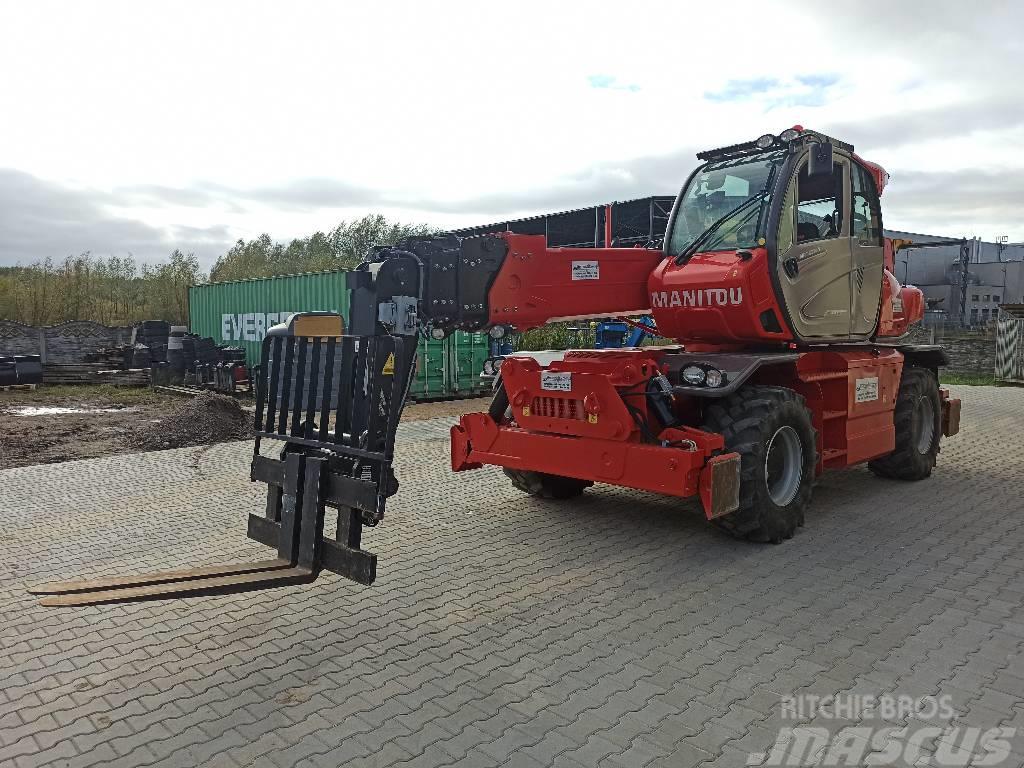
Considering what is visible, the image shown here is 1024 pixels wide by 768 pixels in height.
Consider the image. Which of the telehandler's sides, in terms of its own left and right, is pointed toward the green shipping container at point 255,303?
right

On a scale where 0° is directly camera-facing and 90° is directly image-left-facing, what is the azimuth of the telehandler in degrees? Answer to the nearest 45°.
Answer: approximately 45°

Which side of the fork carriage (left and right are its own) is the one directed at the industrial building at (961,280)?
back

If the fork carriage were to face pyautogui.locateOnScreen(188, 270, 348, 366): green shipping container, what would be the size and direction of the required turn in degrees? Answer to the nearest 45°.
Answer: approximately 135° to its right

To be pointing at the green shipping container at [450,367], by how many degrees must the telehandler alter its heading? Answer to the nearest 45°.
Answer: approximately 135° to its right

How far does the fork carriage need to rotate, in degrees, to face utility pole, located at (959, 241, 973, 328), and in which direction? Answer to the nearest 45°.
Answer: approximately 180°

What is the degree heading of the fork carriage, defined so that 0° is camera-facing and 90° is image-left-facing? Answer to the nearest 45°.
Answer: approximately 45°
